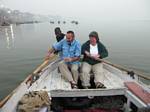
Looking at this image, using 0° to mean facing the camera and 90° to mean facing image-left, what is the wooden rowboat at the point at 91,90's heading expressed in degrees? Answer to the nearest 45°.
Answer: approximately 180°

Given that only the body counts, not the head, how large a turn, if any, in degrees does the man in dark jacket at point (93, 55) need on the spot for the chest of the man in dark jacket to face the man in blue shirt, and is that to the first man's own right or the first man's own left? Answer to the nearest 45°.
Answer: approximately 90° to the first man's own right

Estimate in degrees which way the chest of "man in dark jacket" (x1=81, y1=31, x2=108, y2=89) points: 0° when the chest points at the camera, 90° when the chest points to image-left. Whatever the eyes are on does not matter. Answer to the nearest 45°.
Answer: approximately 0°
